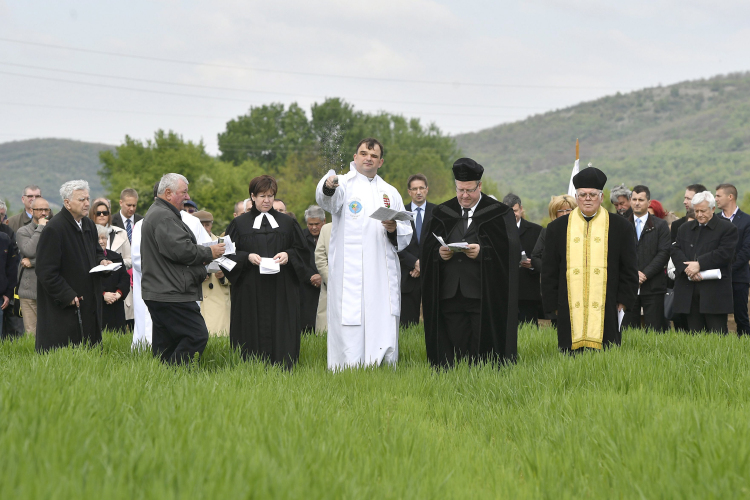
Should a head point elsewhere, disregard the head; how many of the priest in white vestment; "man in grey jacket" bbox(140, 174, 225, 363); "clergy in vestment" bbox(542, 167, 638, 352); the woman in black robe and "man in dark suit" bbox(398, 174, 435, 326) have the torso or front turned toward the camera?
4

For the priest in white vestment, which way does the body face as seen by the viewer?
toward the camera

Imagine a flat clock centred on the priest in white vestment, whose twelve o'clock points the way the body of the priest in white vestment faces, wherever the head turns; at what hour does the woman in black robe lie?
The woman in black robe is roughly at 4 o'clock from the priest in white vestment.

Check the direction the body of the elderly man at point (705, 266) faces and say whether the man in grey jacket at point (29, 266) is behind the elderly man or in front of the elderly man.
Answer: in front

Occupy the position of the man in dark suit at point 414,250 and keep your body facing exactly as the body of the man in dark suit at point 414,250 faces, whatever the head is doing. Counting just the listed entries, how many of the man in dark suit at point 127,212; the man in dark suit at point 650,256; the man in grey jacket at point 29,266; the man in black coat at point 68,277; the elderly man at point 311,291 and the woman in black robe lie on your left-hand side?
1

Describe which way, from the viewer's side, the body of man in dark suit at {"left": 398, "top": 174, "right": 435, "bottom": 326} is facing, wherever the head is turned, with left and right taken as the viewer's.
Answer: facing the viewer

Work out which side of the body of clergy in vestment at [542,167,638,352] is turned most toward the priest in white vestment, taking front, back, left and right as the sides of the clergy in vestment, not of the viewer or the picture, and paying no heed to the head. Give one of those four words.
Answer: right

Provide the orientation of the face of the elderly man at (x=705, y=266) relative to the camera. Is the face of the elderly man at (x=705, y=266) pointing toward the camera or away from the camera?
toward the camera

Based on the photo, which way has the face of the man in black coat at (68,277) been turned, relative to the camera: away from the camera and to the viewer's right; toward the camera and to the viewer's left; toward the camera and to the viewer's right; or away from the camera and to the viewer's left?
toward the camera and to the viewer's right

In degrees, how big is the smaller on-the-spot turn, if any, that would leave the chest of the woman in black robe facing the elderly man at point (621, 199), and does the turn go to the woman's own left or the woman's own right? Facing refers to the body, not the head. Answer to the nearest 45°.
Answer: approximately 90° to the woman's own left

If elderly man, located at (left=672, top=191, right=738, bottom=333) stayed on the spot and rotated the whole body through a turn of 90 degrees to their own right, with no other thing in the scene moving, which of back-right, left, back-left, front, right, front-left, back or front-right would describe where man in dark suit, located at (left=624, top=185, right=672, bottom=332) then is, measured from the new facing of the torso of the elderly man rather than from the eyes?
front

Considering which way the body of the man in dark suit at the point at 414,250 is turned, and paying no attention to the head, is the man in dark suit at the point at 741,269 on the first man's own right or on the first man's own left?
on the first man's own left

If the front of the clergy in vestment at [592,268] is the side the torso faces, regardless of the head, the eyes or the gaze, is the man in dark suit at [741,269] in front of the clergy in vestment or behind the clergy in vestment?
behind

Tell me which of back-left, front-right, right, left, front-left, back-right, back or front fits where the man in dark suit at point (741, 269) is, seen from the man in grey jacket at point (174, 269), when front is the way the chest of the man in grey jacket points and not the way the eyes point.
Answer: front

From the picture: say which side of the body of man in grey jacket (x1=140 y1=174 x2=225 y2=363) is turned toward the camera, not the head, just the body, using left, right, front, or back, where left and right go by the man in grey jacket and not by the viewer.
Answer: right
